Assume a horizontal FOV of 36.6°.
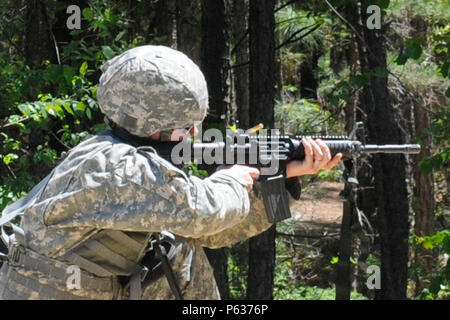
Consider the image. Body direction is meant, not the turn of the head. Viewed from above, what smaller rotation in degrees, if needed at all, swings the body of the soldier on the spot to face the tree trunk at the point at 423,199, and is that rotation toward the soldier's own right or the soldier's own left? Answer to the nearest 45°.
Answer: approximately 45° to the soldier's own left

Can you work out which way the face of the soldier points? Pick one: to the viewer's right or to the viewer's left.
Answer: to the viewer's right

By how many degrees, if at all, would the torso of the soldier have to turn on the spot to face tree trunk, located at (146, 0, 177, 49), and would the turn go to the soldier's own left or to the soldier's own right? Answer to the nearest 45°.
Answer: approximately 90° to the soldier's own left

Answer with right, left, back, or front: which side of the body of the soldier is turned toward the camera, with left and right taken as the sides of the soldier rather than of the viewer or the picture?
right

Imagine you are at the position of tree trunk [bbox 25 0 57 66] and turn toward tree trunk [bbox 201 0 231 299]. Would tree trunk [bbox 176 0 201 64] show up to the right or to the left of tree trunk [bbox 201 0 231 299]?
left

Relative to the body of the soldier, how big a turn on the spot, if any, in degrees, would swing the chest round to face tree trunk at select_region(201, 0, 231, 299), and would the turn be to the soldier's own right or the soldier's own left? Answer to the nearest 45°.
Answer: approximately 90° to the soldier's own left
